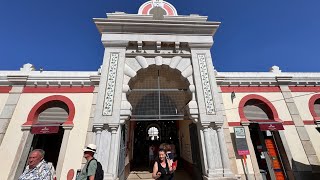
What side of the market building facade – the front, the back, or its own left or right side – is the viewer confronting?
front

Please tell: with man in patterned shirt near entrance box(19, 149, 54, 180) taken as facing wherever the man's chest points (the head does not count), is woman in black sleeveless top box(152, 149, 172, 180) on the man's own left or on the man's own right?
on the man's own left

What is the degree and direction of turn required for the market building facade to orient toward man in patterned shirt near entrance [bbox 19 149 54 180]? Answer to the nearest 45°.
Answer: approximately 45° to its right

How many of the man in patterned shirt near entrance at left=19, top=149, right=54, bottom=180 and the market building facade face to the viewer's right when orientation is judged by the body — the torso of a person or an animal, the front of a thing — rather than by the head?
0
